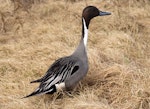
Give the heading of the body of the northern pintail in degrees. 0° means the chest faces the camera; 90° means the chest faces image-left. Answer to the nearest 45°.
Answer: approximately 270°
